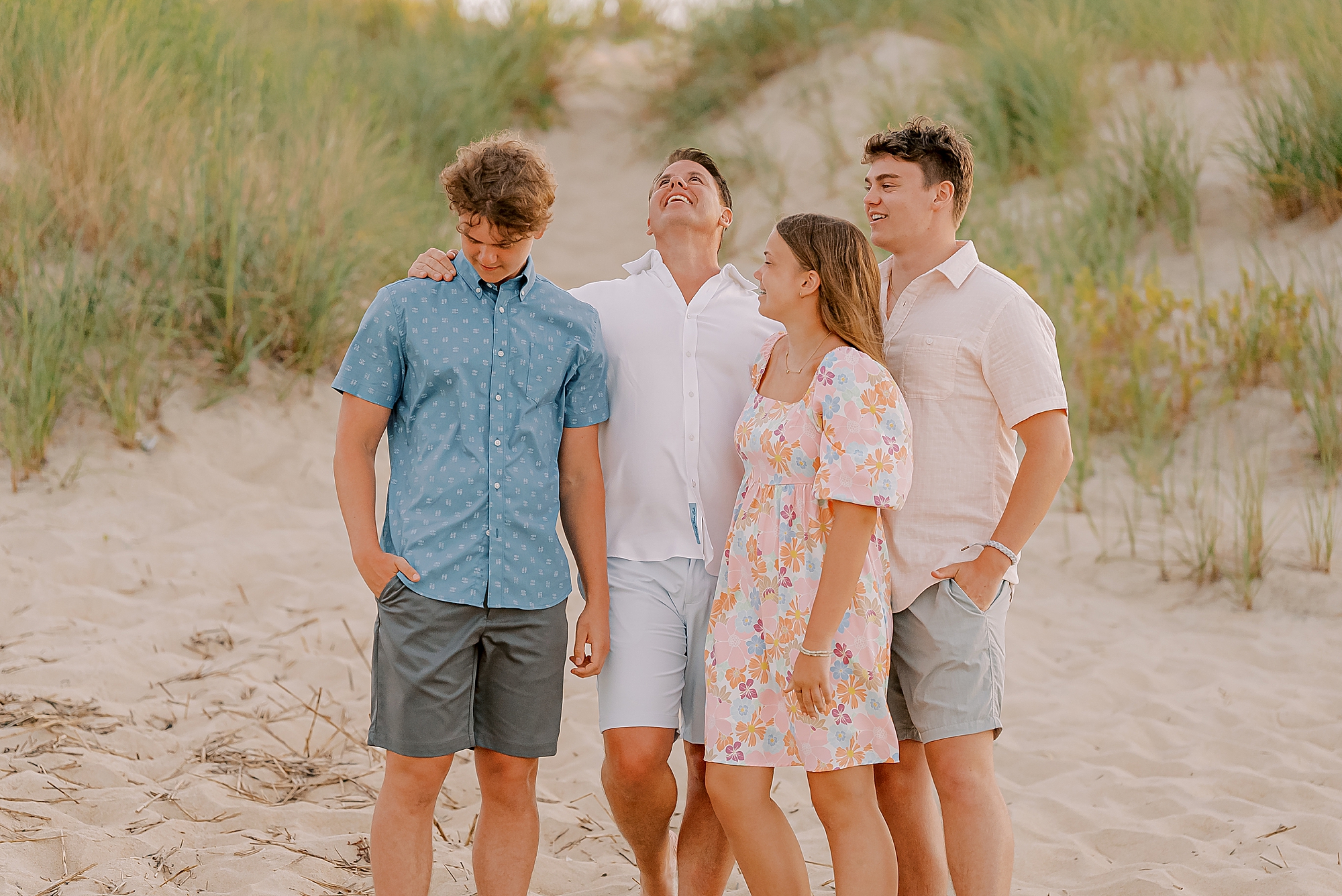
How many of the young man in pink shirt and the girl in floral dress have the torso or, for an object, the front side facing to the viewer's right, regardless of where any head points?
0

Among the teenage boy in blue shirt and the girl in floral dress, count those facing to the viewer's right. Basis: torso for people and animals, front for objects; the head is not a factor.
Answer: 0

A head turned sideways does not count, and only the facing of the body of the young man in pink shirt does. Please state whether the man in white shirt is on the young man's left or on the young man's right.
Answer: on the young man's right

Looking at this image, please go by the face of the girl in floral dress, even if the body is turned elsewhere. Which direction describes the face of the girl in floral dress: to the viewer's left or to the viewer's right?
to the viewer's left

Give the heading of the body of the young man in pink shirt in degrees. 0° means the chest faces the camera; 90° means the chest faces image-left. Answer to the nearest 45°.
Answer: approximately 45°

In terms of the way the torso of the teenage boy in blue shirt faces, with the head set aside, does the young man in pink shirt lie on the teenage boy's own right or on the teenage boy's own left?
on the teenage boy's own left

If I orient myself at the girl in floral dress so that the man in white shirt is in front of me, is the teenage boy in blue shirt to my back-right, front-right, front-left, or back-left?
front-left

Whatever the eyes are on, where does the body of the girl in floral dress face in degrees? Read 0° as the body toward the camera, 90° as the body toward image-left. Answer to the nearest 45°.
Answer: approximately 45°

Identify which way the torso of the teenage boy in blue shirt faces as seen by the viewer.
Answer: toward the camera

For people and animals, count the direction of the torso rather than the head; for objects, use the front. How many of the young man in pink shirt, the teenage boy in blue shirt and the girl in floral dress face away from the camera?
0

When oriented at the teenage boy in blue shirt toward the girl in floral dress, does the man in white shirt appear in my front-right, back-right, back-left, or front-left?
front-left

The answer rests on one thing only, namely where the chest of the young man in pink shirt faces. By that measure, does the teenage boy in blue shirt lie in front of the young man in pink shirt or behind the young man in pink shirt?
in front
